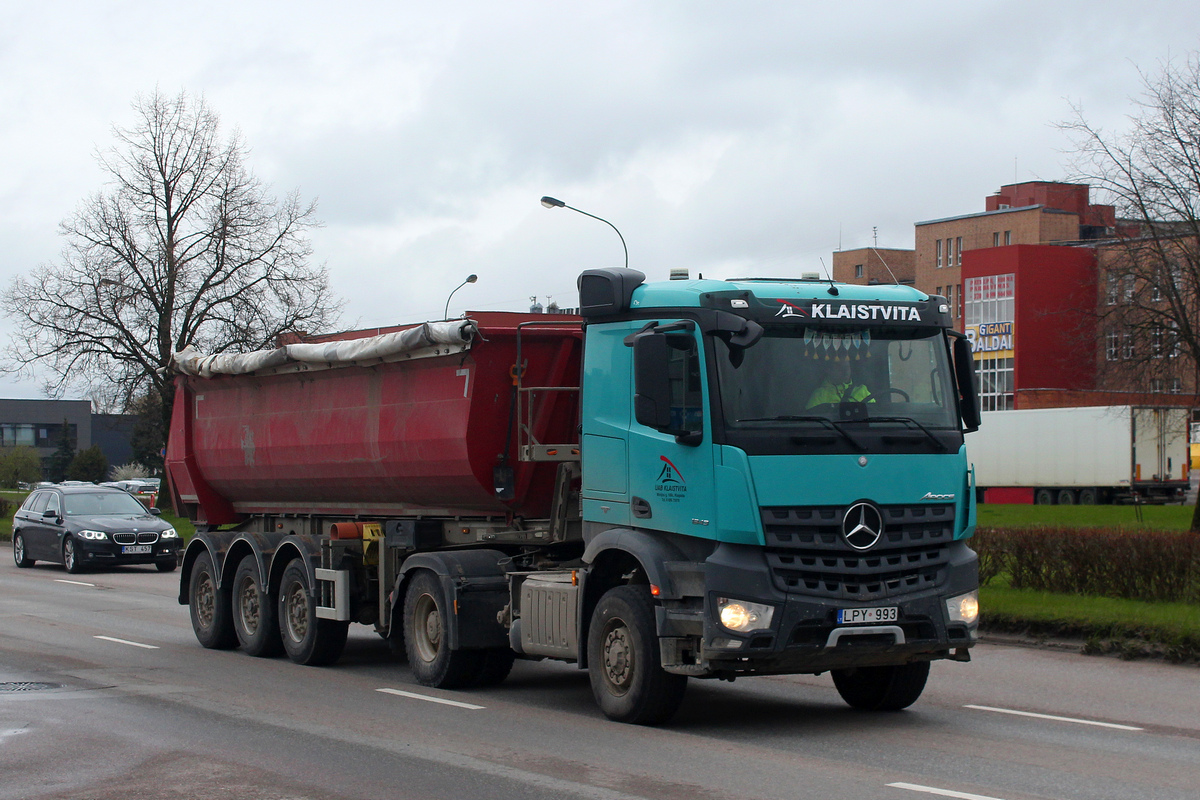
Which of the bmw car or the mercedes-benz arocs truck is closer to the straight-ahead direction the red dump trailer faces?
the mercedes-benz arocs truck

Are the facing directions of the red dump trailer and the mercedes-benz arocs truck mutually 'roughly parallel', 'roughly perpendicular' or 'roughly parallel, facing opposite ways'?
roughly parallel

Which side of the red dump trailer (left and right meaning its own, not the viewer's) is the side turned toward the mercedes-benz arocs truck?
front

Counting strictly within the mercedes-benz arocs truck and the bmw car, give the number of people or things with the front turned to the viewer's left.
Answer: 0

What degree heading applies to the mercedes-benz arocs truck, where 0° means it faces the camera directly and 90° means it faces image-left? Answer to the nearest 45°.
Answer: approximately 315°

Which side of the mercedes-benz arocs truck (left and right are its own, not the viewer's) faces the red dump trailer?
back

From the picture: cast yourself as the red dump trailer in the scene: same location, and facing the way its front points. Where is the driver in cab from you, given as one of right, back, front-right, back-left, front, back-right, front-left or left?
front

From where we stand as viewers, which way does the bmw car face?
facing the viewer and to the right of the viewer

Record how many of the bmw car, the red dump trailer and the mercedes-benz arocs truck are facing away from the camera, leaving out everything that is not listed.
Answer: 0
